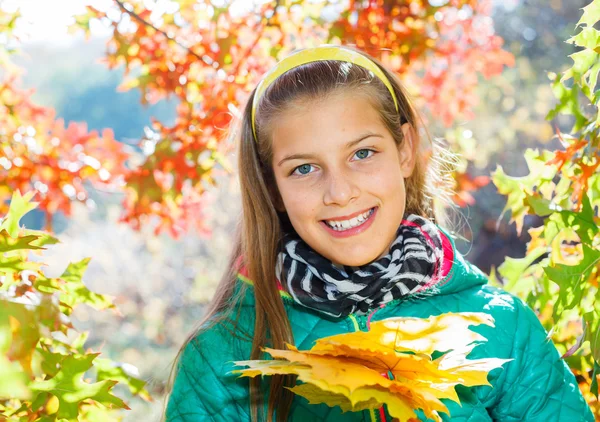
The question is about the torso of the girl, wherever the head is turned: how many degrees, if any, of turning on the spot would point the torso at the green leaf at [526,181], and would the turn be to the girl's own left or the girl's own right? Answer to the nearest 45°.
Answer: approximately 135° to the girl's own left

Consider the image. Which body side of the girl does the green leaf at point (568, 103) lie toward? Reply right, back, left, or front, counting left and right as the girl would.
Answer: left

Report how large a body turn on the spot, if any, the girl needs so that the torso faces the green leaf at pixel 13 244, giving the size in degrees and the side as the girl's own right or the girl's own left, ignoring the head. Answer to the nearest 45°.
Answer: approximately 45° to the girl's own right

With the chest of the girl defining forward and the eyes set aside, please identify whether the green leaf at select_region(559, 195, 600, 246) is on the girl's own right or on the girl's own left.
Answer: on the girl's own left

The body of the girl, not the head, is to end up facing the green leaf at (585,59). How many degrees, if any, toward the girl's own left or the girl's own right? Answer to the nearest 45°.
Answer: approximately 90° to the girl's own left

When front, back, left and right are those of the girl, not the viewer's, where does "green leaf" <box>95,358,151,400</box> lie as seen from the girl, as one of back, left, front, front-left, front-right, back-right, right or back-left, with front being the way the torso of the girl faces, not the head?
right

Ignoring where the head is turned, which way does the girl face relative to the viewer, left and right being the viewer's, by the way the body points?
facing the viewer

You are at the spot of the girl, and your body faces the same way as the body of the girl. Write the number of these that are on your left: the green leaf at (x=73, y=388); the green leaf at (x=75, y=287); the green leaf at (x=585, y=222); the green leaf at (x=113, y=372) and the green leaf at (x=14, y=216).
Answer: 1

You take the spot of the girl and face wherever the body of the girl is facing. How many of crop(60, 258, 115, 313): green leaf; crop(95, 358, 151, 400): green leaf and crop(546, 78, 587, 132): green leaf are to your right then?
2

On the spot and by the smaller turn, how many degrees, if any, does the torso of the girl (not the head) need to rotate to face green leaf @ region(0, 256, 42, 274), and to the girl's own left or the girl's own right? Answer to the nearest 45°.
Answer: approximately 45° to the girl's own right

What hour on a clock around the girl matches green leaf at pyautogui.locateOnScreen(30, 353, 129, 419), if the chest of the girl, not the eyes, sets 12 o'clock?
The green leaf is roughly at 2 o'clock from the girl.
